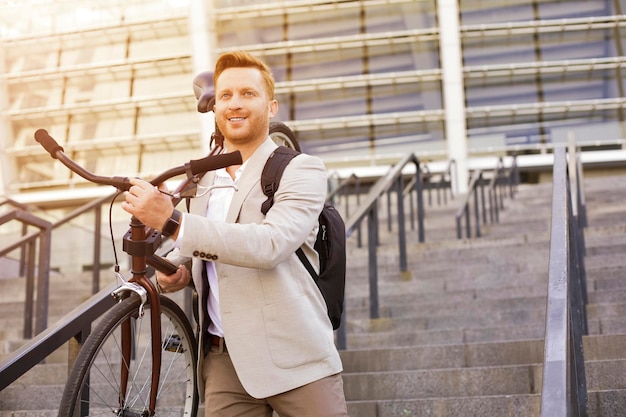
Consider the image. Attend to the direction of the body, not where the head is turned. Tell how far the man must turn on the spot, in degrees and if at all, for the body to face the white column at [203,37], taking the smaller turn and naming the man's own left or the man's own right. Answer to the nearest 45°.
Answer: approximately 135° to the man's own right

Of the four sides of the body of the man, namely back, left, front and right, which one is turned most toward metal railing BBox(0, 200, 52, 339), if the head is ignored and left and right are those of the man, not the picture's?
right

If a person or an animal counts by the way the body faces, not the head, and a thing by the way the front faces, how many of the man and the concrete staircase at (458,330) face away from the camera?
0

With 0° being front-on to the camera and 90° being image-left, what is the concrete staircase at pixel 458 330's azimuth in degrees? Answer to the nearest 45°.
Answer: approximately 0°

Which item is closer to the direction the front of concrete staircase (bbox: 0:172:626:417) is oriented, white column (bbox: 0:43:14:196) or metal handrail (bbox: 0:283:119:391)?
the metal handrail

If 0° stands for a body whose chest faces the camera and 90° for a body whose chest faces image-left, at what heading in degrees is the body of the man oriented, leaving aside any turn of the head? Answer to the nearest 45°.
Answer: approximately 45°

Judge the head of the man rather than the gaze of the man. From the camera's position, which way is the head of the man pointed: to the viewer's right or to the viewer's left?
to the viewer's left

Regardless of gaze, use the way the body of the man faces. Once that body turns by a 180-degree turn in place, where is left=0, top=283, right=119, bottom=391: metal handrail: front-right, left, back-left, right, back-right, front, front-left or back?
left
